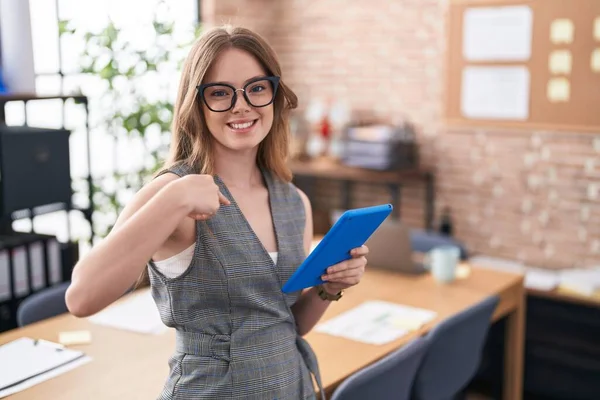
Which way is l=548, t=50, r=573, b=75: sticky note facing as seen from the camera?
toward the camera

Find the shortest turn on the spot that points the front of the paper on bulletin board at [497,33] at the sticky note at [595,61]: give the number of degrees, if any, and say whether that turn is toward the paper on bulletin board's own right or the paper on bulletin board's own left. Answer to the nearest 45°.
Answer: approximately 45° to the paper on bulletin board's own left

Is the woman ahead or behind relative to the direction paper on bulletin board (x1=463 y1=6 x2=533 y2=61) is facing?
ahead

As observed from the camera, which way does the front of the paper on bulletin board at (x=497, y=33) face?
facing the viewer

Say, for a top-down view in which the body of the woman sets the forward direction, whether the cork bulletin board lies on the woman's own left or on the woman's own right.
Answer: on the woman's own left

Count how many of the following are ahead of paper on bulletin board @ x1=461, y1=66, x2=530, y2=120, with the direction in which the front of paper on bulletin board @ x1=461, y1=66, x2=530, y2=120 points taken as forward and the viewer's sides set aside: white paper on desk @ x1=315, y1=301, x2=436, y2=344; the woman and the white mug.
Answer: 3

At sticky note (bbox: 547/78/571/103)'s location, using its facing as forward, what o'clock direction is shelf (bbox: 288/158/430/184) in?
The shelf is roughly at 3 o'clock from the sticky note.

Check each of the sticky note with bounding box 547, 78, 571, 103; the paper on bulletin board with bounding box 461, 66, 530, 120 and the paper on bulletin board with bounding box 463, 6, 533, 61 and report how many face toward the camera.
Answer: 3

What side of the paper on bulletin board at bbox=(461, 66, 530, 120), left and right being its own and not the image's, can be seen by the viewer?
front

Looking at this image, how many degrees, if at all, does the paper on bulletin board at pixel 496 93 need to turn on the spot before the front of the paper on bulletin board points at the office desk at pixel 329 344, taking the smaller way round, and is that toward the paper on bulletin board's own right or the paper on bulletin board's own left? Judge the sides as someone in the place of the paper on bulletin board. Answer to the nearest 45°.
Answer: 0° — it already faces it
